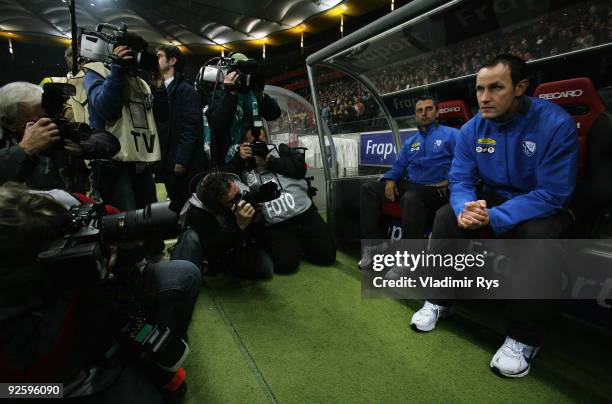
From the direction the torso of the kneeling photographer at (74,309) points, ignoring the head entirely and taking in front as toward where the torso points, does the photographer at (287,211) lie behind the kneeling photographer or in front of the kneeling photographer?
in front

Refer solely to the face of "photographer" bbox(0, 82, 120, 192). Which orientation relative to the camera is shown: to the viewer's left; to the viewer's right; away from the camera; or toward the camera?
to the viewer's right

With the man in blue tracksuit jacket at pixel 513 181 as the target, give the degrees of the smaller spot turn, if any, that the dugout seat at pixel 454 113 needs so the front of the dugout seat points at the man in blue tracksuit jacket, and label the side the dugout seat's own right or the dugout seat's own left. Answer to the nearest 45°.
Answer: approximately 45° to the dugout seat's own left

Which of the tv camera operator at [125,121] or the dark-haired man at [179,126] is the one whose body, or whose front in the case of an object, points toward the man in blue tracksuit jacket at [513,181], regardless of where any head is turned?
the tv camera operator

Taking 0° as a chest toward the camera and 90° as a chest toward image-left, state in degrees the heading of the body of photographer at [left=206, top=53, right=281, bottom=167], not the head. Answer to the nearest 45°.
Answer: approximately 315°

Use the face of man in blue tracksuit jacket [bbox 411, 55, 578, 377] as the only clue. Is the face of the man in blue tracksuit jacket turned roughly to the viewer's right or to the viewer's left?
to the viewer's left

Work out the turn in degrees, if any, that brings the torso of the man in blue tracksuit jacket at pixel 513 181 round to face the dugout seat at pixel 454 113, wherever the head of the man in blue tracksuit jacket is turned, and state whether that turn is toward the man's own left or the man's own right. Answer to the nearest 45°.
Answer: approximately 135° to the man's own right

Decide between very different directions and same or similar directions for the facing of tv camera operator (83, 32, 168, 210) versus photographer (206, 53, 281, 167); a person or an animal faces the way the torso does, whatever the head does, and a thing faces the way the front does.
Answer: same or similar directions

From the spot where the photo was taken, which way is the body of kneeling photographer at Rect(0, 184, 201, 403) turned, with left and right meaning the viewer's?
facing to the right of the viewer

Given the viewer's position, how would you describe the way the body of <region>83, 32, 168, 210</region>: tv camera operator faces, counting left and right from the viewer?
facing the viewer and to the right of the viewer

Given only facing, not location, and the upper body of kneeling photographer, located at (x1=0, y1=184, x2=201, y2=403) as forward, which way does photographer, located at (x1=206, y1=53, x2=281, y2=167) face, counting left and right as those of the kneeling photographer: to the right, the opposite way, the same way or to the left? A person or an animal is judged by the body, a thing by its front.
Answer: to the right

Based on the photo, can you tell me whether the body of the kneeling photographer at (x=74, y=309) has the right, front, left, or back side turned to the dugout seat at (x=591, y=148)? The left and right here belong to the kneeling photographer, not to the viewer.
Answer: front

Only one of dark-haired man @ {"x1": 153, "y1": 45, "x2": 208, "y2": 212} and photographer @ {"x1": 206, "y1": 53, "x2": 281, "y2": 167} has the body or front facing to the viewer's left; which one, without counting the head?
the dark-haired man

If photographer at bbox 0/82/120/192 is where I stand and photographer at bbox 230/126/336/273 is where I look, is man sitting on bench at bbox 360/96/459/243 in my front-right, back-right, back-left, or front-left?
front-right
